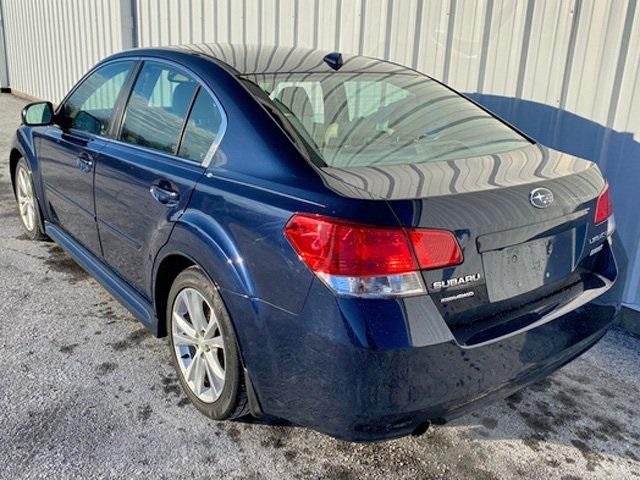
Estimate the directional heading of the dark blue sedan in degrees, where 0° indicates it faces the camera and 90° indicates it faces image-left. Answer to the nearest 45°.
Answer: approximately 135°
